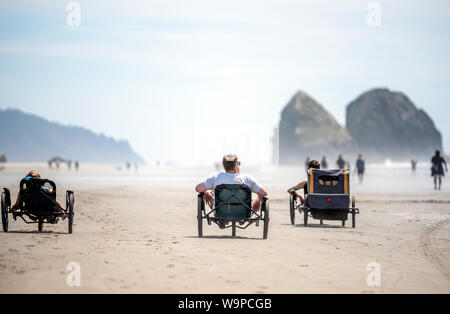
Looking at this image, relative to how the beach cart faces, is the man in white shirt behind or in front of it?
behind

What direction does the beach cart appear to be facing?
away from the camera

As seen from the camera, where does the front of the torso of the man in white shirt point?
away from the camera

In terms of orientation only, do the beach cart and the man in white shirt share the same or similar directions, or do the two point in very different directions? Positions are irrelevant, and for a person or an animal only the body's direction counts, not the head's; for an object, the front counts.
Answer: same or similar directions

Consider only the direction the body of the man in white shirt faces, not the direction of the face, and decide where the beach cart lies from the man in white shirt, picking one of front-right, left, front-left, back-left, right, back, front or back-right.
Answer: front-right

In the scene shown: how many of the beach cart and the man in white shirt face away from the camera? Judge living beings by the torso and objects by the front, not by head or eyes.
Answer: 2
